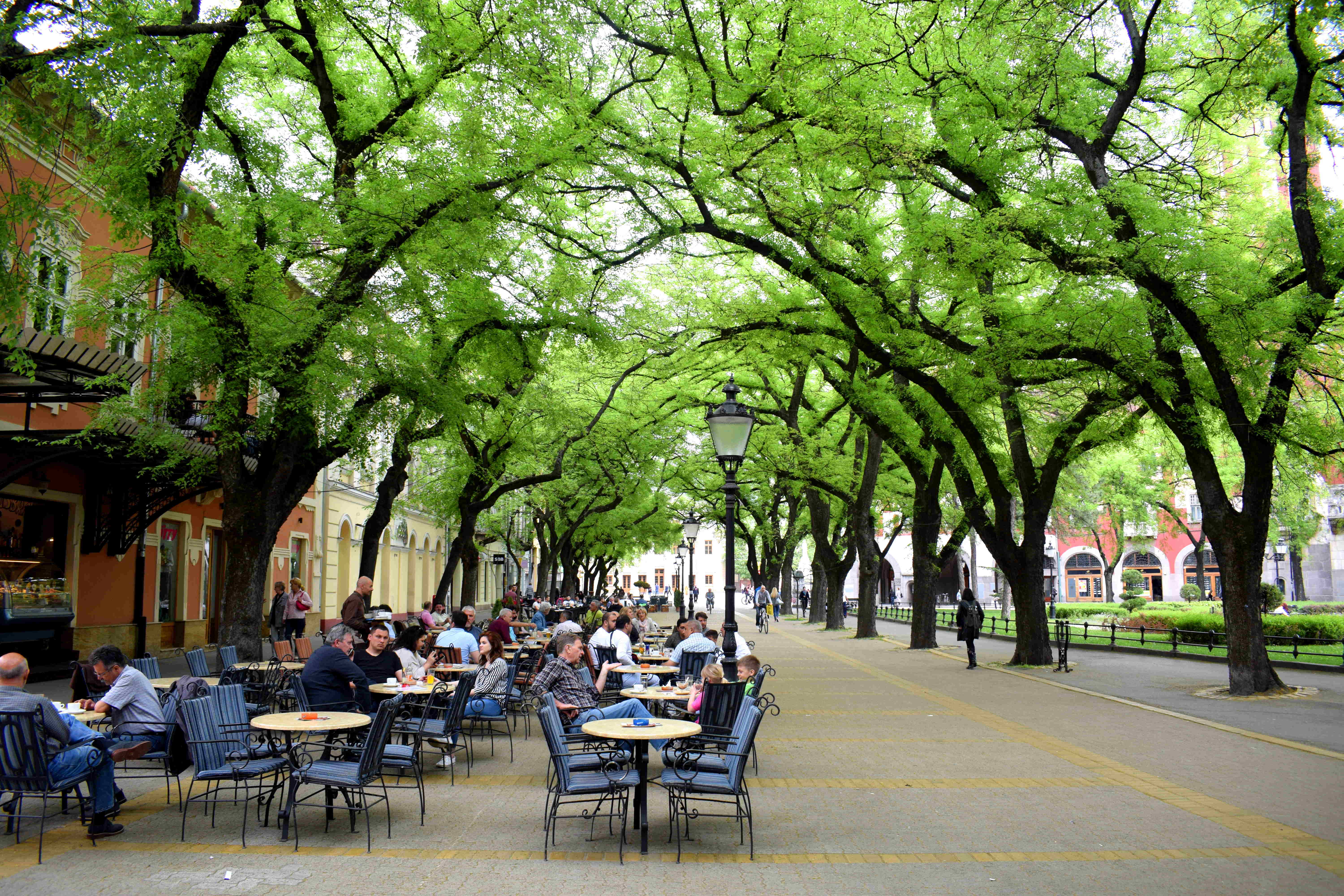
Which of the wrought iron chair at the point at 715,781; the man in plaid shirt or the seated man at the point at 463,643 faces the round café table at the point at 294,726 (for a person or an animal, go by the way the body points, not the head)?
the wrought iron chair

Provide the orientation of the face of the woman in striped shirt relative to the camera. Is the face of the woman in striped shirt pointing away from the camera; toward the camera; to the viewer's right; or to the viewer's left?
to the viewer's left

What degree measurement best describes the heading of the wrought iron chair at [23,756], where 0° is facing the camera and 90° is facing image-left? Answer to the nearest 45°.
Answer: approximately 225°

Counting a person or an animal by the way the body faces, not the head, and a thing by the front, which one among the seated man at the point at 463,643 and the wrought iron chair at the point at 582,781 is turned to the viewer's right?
the wrought iron chair

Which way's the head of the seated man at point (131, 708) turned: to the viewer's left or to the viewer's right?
to the viewer's left

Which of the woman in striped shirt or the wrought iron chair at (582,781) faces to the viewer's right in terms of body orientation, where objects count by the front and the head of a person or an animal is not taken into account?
the wrought iron chair

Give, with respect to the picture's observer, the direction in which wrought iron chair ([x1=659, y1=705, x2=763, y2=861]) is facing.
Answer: facing to the left of the viewer

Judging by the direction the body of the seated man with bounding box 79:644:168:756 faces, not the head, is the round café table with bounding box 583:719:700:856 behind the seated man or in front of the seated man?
behind

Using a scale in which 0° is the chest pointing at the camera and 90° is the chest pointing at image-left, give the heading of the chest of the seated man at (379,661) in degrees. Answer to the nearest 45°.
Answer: approximately 0°

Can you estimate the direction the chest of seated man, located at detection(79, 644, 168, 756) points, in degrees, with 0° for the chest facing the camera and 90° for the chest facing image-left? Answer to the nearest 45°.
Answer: approximately 90°

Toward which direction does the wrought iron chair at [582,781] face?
to the viewer's right
